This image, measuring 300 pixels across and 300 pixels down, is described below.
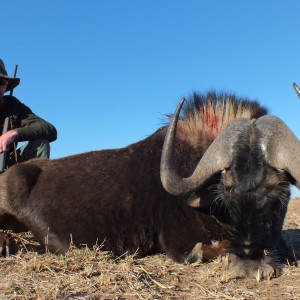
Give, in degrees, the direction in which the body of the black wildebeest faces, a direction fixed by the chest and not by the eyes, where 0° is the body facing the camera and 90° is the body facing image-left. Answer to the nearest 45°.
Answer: approximately 315°
